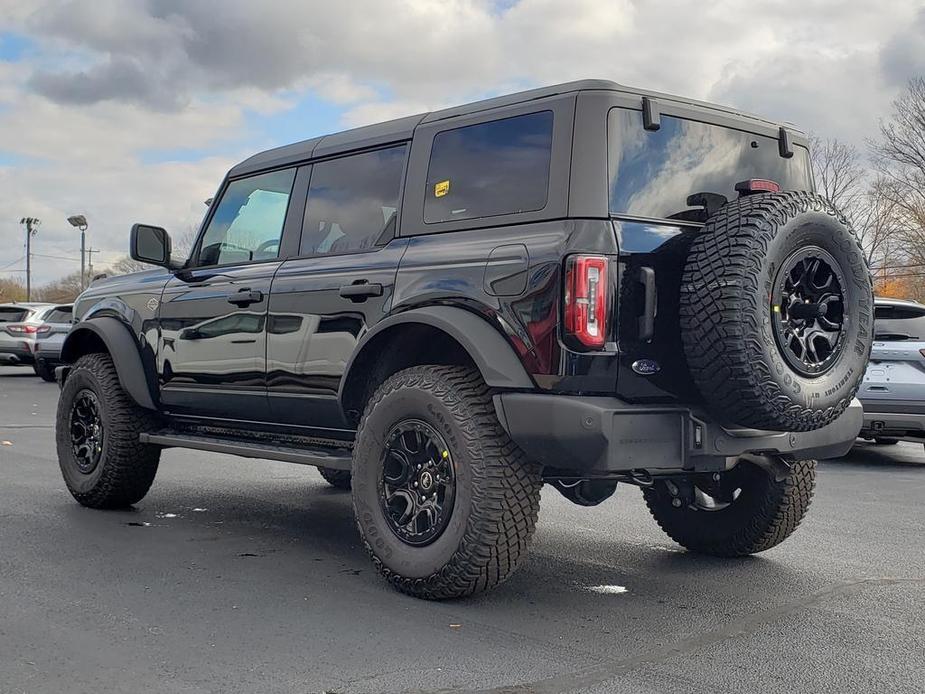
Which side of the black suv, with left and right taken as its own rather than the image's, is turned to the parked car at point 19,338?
front

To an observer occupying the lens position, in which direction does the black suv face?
facing away from the viewer and to the left of the viewer

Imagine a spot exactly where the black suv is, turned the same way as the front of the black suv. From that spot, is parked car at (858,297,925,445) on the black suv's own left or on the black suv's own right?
on the black suv's own right

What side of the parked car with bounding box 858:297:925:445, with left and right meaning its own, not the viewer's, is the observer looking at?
back

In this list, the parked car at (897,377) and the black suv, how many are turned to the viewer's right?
0

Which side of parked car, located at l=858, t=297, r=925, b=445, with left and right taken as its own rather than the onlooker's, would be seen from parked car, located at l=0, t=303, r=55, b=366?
left

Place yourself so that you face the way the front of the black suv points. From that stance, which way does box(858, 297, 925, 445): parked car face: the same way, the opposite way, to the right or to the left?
to the right

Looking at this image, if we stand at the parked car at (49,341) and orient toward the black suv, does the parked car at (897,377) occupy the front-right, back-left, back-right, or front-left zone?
front-left

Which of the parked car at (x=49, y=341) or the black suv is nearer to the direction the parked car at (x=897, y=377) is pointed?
the parked car

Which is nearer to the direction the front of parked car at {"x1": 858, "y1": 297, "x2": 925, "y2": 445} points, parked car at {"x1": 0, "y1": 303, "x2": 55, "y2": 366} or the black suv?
the parked car
